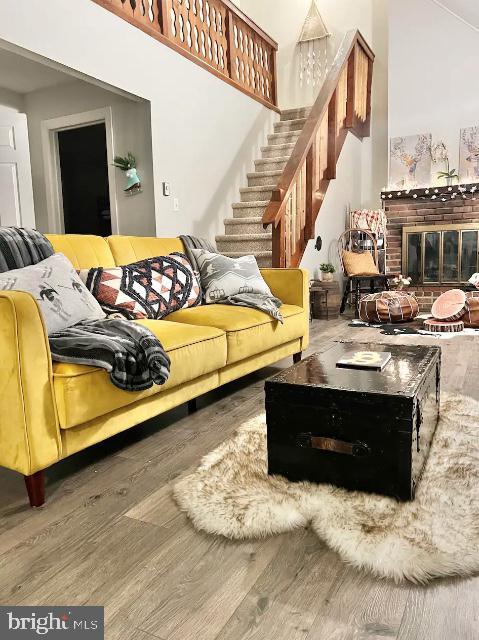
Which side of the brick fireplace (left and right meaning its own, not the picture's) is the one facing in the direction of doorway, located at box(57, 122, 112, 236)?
right

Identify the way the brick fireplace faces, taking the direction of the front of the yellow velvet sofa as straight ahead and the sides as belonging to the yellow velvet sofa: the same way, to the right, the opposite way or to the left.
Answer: to the right
